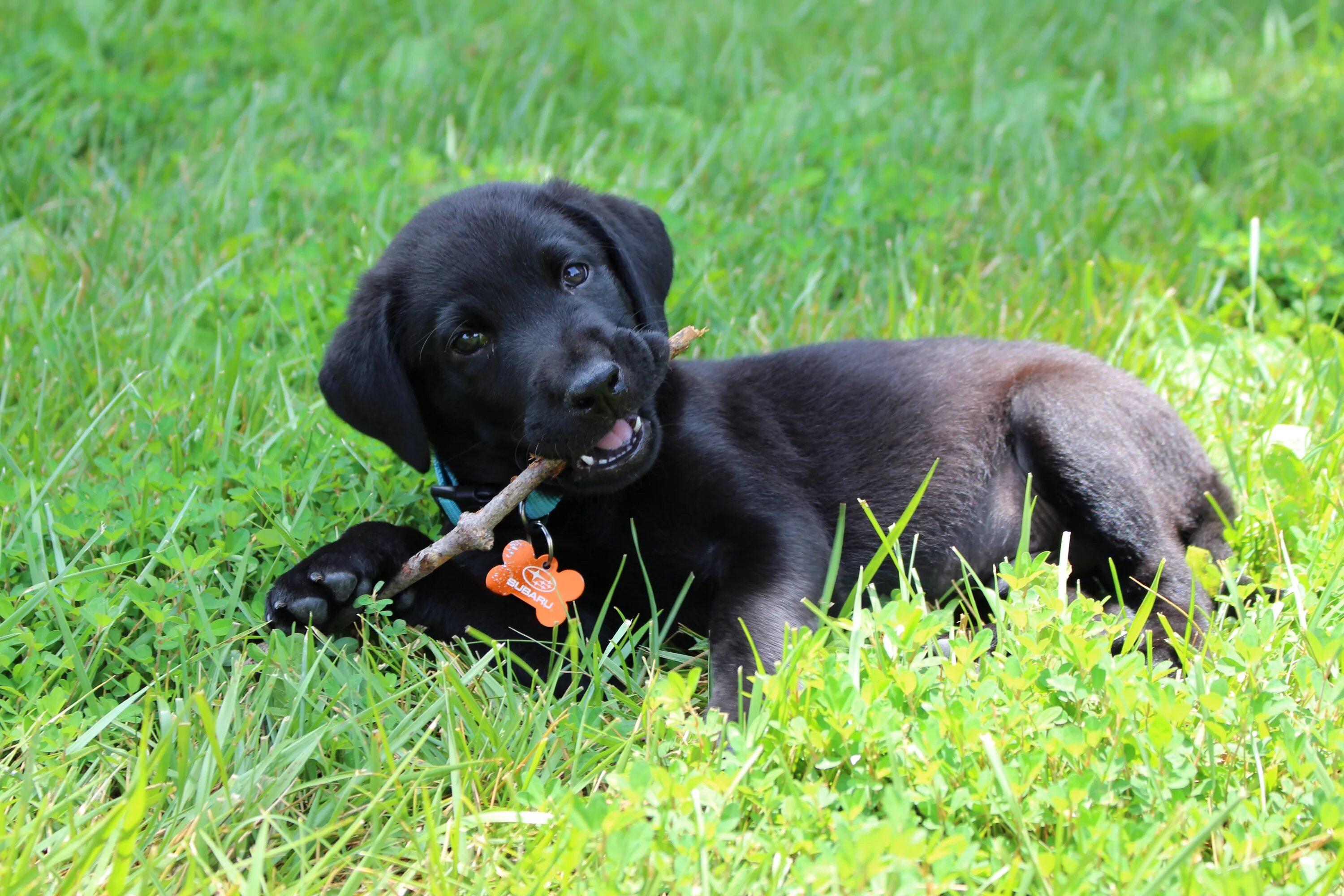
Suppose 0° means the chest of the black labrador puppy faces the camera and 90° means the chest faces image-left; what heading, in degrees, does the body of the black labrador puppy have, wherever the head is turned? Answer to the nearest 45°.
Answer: approximately 90°
